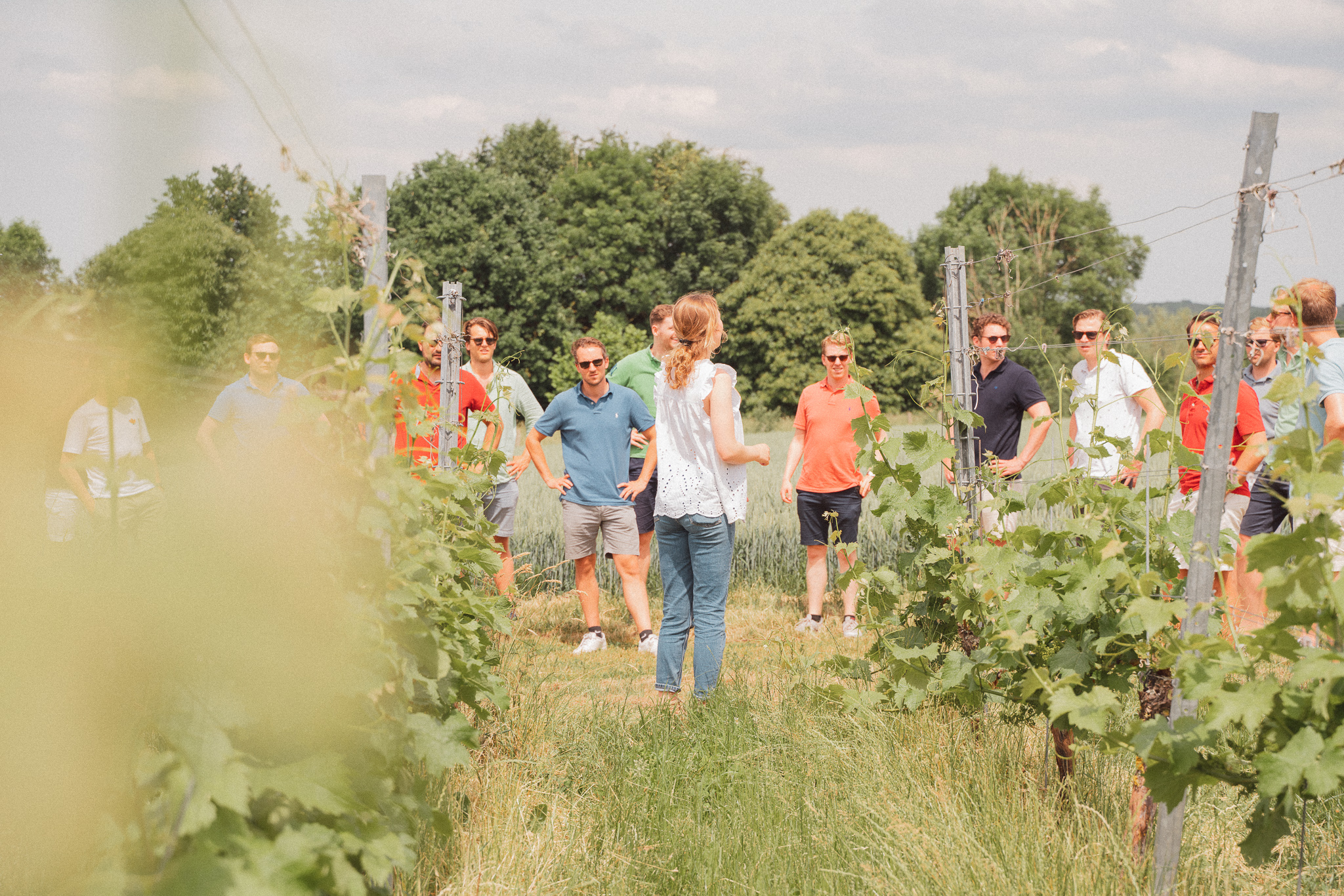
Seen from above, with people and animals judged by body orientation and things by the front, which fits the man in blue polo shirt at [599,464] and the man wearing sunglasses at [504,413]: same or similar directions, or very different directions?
same or similar directions

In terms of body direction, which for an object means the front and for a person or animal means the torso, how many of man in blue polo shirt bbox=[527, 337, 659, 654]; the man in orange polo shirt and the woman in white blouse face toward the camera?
2

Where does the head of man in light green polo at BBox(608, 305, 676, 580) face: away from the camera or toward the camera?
toward the camera

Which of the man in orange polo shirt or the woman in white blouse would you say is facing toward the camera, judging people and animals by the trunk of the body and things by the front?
the man in orange polo shirt

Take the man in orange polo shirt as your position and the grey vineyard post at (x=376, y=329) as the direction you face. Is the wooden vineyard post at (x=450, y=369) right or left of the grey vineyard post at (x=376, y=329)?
right

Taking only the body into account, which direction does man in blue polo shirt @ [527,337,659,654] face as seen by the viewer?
toward the camera

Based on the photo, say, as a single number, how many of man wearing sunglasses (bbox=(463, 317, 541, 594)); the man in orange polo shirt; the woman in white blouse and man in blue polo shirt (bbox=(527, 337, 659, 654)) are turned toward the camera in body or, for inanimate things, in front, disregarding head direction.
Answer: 3

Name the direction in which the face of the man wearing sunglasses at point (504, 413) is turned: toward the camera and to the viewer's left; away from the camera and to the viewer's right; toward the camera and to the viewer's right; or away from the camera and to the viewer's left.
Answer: toward the camera and to the viewer's right

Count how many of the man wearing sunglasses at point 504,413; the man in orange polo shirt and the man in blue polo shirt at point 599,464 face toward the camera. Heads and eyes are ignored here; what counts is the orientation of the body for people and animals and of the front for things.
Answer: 3

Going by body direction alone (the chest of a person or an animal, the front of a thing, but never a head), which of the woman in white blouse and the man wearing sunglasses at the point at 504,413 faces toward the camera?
the man wearing sunglasses
